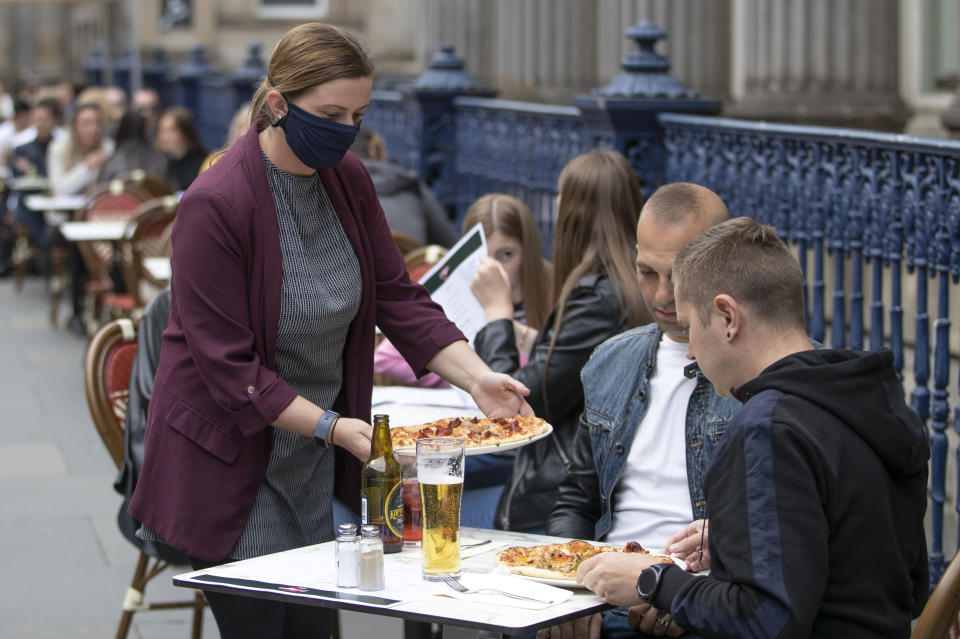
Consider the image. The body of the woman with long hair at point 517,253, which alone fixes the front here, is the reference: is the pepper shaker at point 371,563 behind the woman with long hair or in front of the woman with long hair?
in front

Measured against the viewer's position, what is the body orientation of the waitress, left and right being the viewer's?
facing the viewer and to the right of the viewer

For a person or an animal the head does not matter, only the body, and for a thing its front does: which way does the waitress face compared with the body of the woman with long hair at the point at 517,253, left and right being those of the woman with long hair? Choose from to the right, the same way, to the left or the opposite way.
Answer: to the left

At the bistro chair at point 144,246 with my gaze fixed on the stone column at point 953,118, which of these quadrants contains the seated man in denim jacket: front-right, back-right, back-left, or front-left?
front-right

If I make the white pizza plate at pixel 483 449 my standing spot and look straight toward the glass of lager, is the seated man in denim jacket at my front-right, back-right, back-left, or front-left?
back-left

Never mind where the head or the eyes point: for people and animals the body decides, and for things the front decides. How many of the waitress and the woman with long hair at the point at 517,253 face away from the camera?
0

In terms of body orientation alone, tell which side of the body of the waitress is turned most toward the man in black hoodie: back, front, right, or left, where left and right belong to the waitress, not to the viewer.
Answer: front

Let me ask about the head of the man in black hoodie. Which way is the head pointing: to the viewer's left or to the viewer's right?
to the viewer's left
